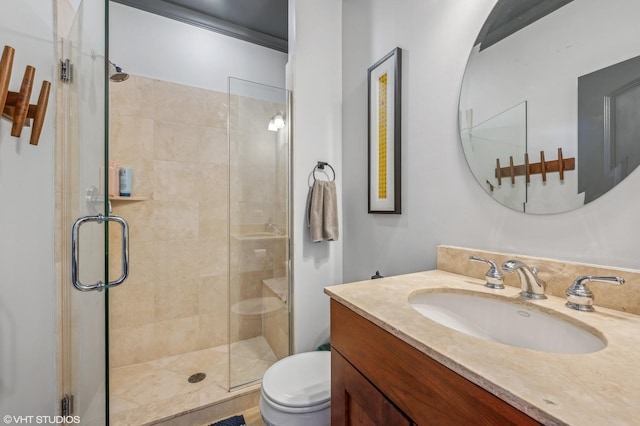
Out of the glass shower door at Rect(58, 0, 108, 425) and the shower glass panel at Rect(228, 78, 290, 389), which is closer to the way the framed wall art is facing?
the glass shower door

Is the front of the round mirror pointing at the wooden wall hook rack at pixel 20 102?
yes

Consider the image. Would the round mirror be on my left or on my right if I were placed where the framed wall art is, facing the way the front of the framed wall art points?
on my left

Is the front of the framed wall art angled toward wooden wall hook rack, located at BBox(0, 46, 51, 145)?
yes

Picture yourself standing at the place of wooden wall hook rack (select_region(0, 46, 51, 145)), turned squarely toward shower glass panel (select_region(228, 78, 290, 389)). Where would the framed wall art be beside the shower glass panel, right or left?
right

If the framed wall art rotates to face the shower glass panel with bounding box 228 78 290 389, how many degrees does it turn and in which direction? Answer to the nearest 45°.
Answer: approximately 45° to its right

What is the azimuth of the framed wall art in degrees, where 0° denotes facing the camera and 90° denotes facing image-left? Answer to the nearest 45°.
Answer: approximately 45°

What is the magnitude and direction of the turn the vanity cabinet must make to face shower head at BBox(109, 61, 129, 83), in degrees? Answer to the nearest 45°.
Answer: approximately 45° to its right

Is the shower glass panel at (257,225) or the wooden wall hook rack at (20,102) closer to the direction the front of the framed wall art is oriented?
the wooden wall hook rack
